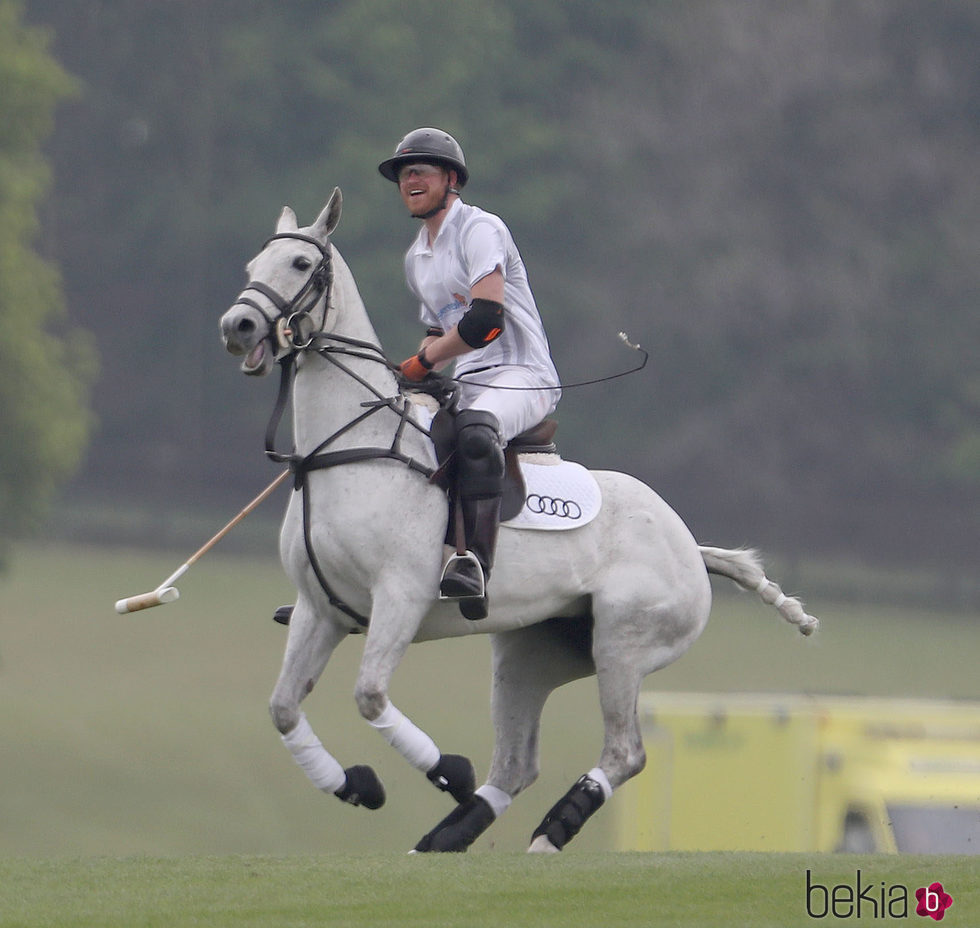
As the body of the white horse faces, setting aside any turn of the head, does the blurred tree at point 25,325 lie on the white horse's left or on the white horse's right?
on the white horse's right

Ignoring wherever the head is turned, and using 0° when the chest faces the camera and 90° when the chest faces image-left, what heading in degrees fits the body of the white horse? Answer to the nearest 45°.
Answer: approximately 45°

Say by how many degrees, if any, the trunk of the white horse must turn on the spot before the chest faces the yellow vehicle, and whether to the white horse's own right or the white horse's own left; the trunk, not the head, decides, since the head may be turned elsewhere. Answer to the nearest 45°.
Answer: approximately 180°
